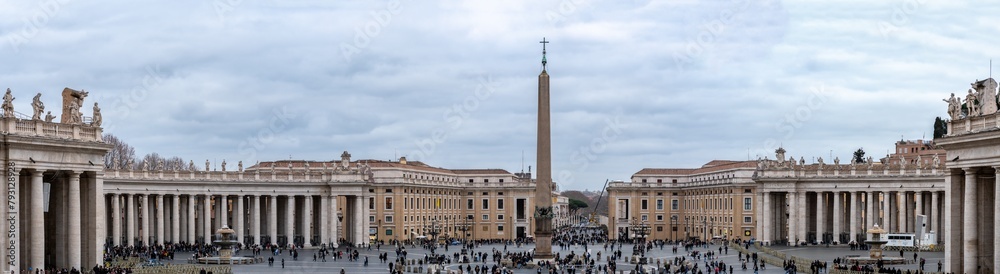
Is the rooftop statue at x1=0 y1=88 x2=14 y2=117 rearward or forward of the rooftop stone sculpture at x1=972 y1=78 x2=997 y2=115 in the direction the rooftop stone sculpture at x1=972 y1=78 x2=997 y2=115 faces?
forward

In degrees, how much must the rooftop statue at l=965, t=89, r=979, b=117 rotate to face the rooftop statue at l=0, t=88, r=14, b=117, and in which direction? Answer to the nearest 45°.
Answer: approximately 45° to its right

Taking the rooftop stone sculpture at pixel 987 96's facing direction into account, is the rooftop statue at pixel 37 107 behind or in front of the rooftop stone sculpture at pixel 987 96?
in front

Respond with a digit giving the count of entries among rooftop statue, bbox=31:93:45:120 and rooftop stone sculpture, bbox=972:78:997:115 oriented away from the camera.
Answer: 0

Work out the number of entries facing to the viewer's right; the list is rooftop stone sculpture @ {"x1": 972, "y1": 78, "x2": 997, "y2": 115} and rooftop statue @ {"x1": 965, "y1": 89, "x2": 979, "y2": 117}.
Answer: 0

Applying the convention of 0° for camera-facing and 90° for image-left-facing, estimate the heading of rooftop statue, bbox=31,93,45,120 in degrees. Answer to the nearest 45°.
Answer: approximately 315°

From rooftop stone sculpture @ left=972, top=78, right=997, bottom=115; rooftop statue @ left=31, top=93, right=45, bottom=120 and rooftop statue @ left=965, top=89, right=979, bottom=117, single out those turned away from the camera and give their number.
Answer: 0

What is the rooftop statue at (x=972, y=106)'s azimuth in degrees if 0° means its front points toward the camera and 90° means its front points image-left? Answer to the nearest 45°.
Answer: approximately 45°
